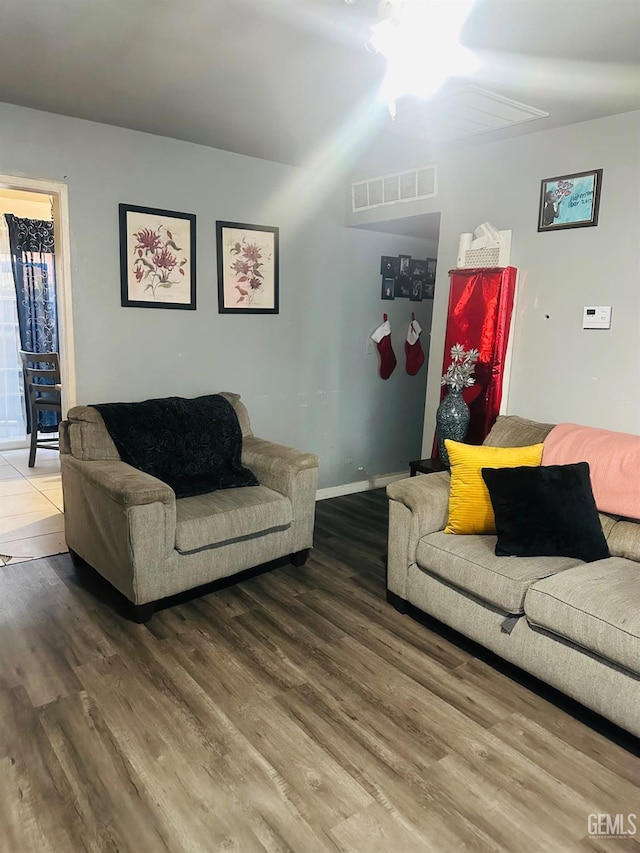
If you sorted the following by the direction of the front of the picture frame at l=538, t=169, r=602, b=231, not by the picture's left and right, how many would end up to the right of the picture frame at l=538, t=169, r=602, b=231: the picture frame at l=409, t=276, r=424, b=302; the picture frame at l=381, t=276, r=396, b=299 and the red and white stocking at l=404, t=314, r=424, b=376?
3

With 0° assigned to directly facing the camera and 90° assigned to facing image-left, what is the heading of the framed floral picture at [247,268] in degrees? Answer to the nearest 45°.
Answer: approximately 315°

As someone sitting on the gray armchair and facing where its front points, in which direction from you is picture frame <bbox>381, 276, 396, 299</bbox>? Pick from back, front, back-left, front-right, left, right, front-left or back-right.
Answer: left

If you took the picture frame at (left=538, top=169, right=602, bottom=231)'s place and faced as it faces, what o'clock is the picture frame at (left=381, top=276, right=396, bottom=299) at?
the picture frame at (left=381, top=276, right=396, bottom=299) is roughly at 3 o'clock from the picture frame at (left=538, top=169, right=602, bottom=231).

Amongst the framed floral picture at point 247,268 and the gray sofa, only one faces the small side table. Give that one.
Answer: the framed floral picture

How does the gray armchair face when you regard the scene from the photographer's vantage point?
facing the viewer and to the right of the viewer

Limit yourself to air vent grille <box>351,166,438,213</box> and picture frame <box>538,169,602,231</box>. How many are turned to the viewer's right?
0

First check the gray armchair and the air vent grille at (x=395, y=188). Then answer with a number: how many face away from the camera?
0

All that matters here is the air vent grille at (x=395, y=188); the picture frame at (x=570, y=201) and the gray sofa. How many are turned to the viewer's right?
0

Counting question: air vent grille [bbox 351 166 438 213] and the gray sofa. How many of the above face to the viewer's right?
0

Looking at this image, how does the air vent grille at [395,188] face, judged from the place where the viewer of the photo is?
facing the viewer and to the left of the viewer

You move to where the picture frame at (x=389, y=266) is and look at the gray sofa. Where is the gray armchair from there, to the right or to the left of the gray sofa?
right

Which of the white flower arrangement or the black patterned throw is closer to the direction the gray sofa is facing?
the black patterned throw

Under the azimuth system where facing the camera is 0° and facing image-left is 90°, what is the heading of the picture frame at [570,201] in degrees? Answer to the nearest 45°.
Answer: approximately 45°

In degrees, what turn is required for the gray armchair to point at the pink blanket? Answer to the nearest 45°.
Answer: approximately 45° to its left

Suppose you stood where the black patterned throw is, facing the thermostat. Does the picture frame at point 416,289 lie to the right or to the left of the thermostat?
left

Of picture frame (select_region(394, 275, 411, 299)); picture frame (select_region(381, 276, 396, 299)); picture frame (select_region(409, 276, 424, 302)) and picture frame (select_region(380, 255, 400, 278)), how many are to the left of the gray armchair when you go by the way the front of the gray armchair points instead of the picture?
4

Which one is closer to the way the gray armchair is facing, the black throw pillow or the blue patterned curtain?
the black throw pillow

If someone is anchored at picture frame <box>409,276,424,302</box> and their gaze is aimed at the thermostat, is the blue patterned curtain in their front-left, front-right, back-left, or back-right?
back-right
